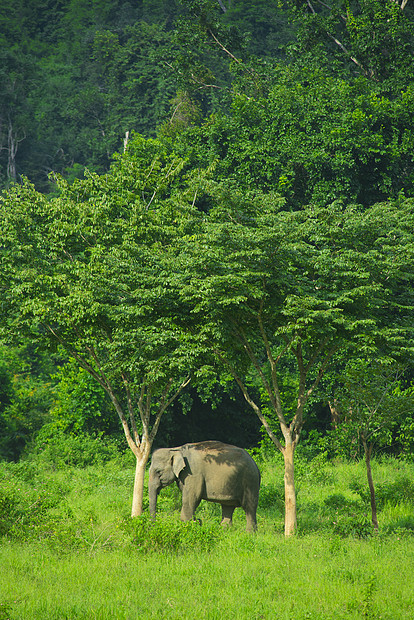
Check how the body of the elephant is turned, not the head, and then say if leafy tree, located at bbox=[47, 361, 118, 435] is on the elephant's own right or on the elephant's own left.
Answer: on the elephant's own right

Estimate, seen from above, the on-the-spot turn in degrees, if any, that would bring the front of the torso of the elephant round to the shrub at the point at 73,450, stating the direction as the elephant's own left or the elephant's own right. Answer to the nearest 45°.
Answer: approximately 45° to the elephant's own right

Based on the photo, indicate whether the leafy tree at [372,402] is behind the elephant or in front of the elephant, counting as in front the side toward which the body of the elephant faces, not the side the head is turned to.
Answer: behind

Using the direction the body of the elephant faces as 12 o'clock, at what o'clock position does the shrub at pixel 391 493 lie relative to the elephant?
The shrub is roughly at 5 o'clock from the elephant.

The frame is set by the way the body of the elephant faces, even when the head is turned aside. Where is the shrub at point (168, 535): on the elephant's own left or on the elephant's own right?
on the elephant's own left

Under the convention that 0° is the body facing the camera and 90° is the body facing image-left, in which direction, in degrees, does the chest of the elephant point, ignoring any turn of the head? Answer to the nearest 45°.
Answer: approximately 90°
